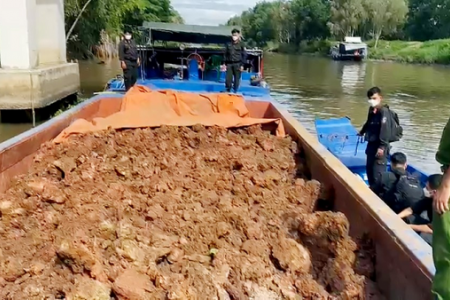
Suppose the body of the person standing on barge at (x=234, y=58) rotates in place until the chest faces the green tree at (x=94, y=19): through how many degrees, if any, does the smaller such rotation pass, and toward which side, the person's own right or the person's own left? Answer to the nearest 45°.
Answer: approximately 135° to the person's own right

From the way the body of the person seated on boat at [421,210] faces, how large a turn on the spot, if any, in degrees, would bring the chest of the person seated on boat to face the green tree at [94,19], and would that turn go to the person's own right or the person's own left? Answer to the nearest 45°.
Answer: approximately 45° to the person's own right

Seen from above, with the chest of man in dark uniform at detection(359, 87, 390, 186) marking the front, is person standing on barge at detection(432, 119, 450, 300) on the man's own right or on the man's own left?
on the man's own left

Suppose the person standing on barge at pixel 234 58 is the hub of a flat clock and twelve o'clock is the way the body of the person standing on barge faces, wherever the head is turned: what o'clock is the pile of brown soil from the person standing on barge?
The pile of brown soil is roughly at 12 o'clock from the person standing on barge.

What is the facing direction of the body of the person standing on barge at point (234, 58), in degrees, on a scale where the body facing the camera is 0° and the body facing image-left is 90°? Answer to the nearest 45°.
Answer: approximately 0°

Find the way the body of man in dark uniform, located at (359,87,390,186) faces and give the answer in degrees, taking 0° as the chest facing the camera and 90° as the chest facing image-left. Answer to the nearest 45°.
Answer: approximately 45°

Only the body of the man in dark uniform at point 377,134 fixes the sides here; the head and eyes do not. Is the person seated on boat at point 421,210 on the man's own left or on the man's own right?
on the man's own left

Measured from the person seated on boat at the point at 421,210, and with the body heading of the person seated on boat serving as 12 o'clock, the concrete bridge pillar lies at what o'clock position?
The concrete bridge pillar is roughly at 1 o'clock from the person seated on boat.

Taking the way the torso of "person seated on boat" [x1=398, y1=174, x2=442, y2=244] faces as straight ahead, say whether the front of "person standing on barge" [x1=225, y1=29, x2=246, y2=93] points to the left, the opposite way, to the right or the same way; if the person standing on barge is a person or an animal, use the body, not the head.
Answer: to the left

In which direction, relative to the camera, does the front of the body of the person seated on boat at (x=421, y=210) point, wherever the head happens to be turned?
to the viewer's left

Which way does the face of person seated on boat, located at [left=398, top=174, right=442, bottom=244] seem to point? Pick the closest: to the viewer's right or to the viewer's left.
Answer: to the viewer's left

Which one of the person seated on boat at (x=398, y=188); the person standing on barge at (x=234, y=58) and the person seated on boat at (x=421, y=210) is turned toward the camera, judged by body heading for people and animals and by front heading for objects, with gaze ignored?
the person standing on barge
